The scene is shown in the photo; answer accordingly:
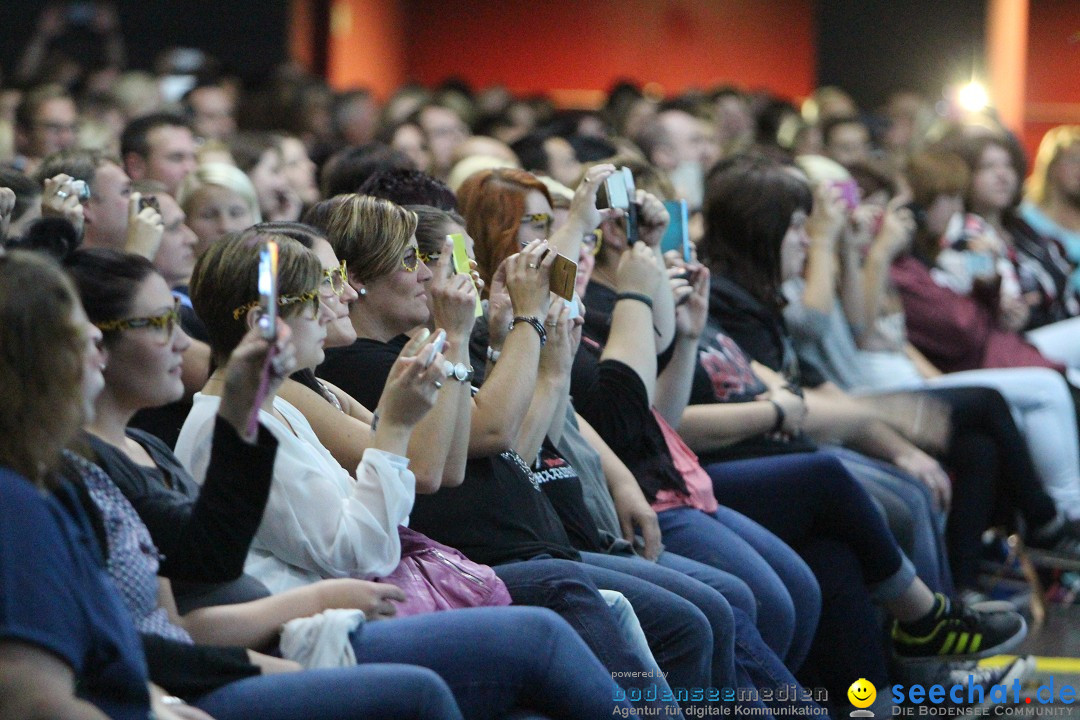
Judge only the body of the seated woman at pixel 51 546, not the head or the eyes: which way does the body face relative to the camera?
to the viewer's right

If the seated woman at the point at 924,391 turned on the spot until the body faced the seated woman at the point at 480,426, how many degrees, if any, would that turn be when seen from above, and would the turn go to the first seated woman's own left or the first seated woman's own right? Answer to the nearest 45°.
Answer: approximately 90° to the first seated woman's own right

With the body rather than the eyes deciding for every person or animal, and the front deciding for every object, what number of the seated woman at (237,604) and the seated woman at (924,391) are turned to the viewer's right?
2

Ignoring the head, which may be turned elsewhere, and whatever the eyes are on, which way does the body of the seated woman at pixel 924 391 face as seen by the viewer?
to the viewer's right

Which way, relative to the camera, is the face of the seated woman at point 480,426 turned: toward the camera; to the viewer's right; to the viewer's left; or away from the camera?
to the viewer's right

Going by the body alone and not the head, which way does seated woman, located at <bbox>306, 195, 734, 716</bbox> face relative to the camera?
to the viewer's right

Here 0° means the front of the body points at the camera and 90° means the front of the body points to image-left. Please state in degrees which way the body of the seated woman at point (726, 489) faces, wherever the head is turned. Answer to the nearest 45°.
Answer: approximately 270°

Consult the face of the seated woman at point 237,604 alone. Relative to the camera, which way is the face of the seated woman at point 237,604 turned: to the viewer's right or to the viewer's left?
to the viewer's right

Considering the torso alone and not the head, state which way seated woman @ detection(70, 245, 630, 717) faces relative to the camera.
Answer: to the viewer's right
